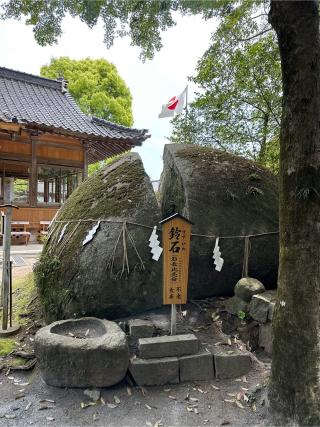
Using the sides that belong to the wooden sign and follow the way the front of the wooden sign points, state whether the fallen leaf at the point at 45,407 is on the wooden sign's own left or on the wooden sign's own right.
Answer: on the wooden sign's own right

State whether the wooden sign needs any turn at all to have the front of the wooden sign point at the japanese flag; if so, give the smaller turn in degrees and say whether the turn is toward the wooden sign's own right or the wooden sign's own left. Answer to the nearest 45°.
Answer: approximately 180°

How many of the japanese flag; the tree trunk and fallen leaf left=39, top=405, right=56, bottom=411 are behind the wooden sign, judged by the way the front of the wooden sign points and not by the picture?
1

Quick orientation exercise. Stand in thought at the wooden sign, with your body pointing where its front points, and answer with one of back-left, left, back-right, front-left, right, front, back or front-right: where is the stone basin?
front-right

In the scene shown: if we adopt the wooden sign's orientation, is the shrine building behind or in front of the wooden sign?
behind

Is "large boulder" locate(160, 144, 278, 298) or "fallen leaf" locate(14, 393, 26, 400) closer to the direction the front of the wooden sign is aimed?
the fallen leaf

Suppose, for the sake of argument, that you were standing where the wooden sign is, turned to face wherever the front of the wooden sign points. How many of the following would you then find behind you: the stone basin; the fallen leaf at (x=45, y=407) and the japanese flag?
1

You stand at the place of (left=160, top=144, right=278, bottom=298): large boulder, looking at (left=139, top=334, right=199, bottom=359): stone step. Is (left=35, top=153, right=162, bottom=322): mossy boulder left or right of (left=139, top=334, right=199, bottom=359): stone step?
right

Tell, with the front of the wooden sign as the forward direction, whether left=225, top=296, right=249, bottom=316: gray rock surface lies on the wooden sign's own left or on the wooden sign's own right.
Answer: on the wooden sign's own left

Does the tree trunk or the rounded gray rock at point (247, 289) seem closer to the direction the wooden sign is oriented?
the tree trunk

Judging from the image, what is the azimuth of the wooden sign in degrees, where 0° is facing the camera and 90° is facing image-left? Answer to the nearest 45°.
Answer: approximately 0°
